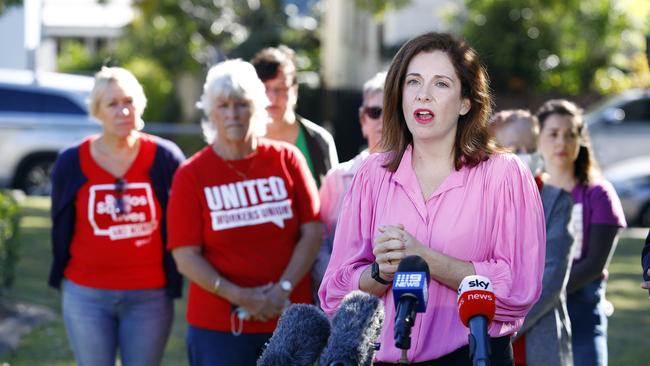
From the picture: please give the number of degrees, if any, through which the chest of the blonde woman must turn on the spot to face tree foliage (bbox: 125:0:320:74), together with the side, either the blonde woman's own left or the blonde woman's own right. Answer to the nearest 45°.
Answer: approximately 180°

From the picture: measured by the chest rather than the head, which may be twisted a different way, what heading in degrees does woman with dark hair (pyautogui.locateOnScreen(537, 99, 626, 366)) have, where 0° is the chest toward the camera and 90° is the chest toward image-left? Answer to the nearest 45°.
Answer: approximately 45°

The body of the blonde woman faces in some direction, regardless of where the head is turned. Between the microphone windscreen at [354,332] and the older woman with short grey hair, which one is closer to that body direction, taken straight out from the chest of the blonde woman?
the microphone windscreen

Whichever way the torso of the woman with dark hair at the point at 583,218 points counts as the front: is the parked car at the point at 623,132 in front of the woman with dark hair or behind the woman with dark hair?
behind
